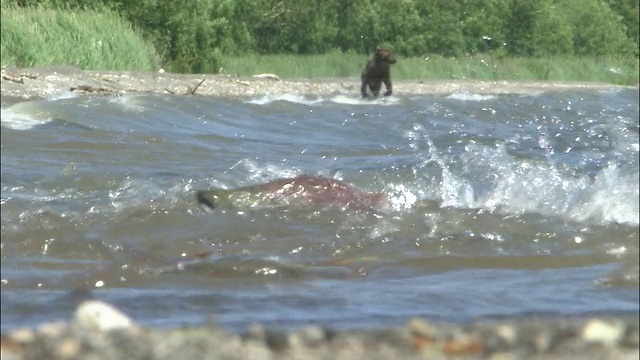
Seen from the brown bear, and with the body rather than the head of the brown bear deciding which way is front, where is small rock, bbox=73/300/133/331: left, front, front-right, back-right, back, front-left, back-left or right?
front-right

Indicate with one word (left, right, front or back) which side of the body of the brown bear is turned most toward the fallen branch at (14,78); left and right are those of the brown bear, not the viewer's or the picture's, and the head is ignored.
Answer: right

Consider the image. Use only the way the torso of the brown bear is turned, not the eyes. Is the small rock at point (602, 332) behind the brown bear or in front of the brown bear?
in front

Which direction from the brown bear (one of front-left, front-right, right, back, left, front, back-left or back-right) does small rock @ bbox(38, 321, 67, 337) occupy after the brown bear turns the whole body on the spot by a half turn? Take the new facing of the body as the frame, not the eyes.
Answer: back-left

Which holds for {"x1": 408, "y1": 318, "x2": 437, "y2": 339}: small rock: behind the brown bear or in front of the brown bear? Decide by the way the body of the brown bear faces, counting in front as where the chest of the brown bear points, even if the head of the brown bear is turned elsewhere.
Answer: in front

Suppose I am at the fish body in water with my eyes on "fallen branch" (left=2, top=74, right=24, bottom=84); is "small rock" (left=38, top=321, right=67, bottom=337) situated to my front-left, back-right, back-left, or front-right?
back-left

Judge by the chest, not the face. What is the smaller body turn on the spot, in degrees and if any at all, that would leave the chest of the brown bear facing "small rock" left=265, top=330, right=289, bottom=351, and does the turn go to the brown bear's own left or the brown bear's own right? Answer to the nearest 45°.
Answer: approximately 45° to the brown bear's own right

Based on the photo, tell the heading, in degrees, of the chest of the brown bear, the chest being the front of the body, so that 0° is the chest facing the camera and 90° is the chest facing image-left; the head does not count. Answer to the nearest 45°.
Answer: approximately 315°

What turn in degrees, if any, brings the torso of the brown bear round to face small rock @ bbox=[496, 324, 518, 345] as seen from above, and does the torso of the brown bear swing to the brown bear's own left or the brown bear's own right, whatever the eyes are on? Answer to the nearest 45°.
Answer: approximately 45° to the brown bear's own right

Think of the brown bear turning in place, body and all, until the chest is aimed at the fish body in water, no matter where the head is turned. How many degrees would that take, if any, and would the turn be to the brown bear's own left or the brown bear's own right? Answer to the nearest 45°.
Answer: approximately 45° to the brown bear's own right

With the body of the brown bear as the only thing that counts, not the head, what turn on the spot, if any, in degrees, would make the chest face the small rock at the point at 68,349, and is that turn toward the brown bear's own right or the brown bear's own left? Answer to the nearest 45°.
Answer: approximately 45° to the brown bear's own right
